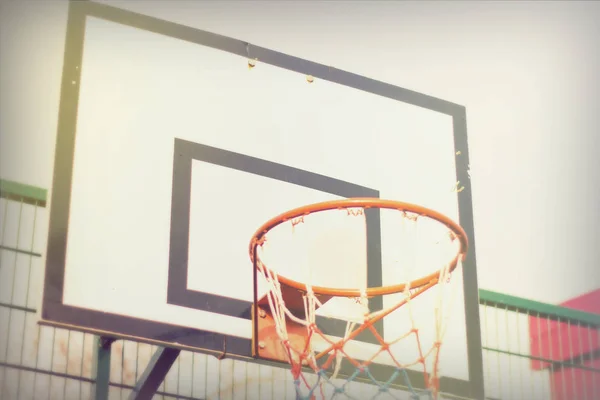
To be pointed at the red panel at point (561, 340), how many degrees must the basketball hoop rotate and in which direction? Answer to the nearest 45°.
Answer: approximately 90° to its left

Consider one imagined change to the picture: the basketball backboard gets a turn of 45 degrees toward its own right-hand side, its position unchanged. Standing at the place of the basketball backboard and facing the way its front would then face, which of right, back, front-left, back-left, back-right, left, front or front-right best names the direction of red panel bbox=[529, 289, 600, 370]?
back-left
